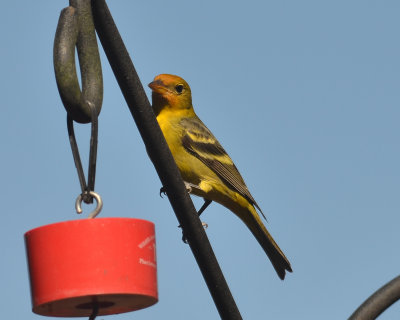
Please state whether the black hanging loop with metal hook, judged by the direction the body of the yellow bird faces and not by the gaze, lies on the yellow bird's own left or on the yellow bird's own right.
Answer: on the yellow bird's own left

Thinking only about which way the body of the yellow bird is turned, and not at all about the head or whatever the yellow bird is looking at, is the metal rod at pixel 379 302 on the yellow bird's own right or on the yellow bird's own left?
on the yellow bird's own left

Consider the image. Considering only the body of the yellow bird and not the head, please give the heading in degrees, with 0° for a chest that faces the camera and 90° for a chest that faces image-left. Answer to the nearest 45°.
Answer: approximately 90°
